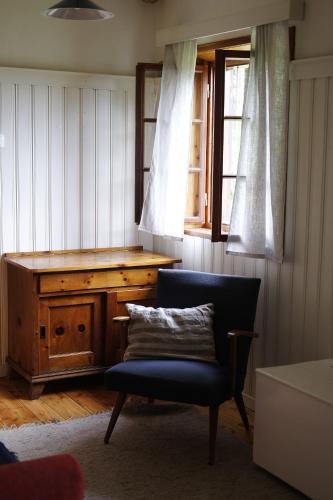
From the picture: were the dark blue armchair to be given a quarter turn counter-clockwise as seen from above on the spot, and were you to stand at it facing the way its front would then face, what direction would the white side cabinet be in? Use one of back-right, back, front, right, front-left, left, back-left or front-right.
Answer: front

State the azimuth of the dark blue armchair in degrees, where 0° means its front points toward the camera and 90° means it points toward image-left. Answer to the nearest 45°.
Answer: approximately 45°

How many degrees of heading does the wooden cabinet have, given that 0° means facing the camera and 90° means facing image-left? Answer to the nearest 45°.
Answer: approximately 315°
